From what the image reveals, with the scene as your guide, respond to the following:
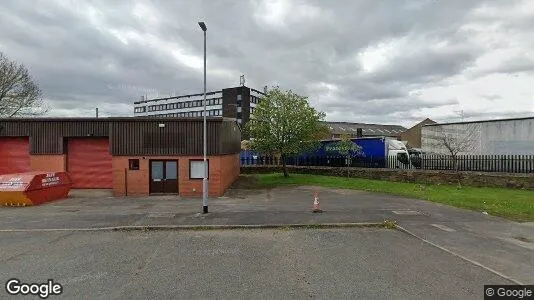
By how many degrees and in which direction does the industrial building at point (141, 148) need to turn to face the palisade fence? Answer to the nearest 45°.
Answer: approximately 90° to its left

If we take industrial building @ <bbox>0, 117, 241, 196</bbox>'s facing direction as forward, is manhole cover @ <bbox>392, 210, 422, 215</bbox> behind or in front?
in front

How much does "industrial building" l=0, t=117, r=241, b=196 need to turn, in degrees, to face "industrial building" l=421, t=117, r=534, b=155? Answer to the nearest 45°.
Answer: approximately 90° to its left

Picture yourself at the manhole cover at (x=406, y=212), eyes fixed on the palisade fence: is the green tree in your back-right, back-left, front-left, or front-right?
front-left

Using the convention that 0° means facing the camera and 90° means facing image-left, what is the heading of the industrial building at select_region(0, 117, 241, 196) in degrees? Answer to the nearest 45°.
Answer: approximately 0°

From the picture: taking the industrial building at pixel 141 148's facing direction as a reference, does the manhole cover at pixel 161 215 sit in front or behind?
in front

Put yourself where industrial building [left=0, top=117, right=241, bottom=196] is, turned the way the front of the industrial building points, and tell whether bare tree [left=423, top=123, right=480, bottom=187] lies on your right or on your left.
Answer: on your left

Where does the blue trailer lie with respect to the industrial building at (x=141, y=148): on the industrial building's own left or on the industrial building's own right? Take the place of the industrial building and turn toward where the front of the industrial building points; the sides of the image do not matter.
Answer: on the industrial building's own left
